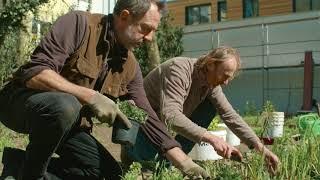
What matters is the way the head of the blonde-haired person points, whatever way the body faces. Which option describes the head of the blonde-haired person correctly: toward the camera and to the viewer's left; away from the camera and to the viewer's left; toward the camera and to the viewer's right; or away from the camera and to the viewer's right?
toward the camera and to the viewer's right

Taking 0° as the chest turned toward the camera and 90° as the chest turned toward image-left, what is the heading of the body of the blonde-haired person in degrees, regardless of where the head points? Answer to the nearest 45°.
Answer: approximately 315°

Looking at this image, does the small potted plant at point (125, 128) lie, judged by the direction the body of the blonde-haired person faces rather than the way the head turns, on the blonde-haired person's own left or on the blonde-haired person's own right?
on the blonde-haired person's own right
